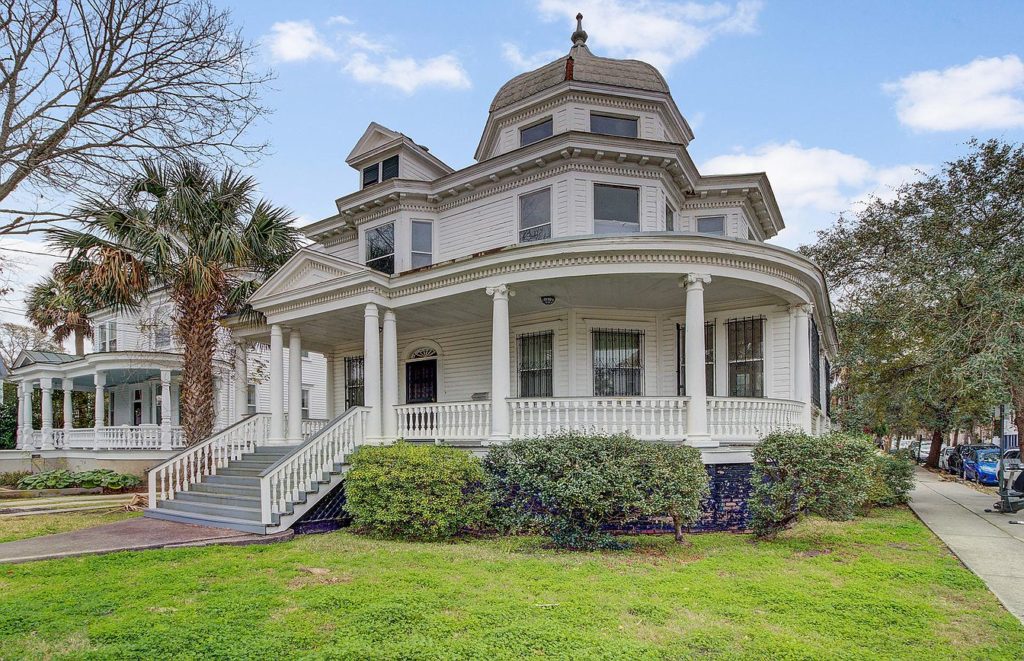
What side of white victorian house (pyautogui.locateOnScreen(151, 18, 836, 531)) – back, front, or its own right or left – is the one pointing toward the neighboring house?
right

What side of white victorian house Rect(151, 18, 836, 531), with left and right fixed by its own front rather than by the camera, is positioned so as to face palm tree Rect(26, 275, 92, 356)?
right

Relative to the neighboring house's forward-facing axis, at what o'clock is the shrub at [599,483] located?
The shrub is roughly at 10 o'clock from the neighboring house.

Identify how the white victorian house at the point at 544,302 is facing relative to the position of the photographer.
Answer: facing the viewer and to the left of the viewer

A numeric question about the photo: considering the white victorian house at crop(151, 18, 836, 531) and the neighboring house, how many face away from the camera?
0

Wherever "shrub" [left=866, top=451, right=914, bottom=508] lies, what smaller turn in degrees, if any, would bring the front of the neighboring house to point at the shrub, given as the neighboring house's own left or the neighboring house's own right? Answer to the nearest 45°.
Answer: approximately 90° to the neighboring house's own left

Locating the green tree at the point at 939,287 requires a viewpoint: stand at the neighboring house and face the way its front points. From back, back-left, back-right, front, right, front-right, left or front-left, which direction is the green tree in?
left
